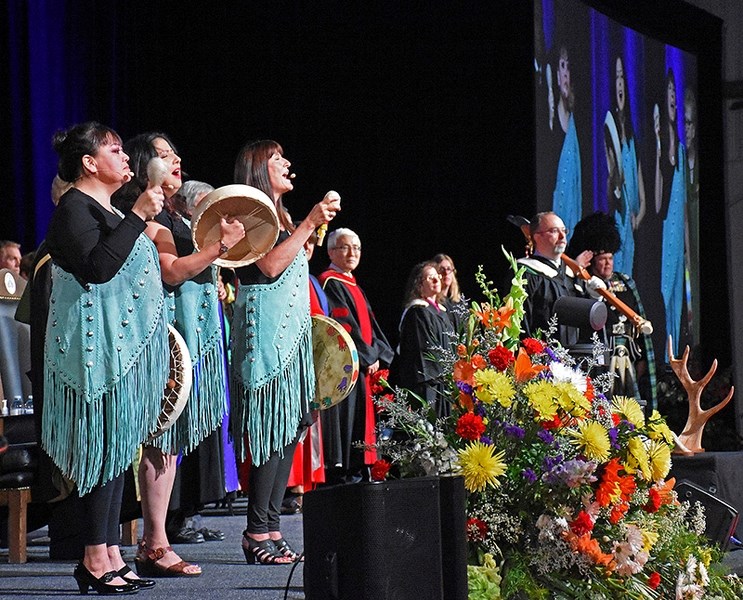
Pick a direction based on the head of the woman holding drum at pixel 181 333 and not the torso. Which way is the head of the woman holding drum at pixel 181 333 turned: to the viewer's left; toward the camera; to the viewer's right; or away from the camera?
to the viewer's right

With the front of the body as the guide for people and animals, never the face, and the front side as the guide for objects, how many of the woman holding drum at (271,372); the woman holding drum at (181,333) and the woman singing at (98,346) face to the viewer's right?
3

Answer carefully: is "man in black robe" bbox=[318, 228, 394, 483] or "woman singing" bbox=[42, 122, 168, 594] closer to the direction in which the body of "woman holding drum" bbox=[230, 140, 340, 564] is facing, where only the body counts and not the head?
the man in black robe

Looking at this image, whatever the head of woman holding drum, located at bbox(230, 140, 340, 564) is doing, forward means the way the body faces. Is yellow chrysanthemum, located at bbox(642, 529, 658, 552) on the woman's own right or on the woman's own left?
on the woman's own right

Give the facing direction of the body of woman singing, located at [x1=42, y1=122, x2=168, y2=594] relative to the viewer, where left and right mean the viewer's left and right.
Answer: facing to the right of the viewer

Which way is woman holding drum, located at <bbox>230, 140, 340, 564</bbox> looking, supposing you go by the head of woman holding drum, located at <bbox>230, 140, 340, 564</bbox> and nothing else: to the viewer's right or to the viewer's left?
to the viewer's right

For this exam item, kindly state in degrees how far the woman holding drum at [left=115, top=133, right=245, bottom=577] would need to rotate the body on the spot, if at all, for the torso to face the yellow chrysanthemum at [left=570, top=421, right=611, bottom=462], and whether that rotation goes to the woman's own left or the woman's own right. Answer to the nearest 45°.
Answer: approximately 45° to the woman's own right

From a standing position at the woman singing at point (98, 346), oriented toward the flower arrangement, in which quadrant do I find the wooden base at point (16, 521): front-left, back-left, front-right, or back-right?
back-left

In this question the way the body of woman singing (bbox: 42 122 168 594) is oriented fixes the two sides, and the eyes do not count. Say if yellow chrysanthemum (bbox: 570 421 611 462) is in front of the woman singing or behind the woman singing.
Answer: in front

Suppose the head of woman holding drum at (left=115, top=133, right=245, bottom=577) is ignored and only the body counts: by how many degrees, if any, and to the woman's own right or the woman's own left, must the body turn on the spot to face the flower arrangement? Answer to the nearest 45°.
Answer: approximately 45° to the woman's own right

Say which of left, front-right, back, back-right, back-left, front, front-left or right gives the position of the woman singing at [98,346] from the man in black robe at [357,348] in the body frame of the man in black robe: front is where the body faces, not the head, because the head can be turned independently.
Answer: front-right

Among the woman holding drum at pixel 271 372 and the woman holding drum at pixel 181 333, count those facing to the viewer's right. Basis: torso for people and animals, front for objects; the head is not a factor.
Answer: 2

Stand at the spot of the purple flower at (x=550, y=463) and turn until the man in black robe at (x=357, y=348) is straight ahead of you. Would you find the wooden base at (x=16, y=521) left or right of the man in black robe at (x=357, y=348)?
left

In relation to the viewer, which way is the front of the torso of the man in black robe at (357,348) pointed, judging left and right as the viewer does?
facing the viewer and to the right of the viewer

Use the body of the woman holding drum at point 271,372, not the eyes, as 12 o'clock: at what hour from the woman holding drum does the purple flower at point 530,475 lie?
The purple flower is roughly at 2 o'clock from the woman holding drum.

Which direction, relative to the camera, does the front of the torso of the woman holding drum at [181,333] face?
to the viewer's right
